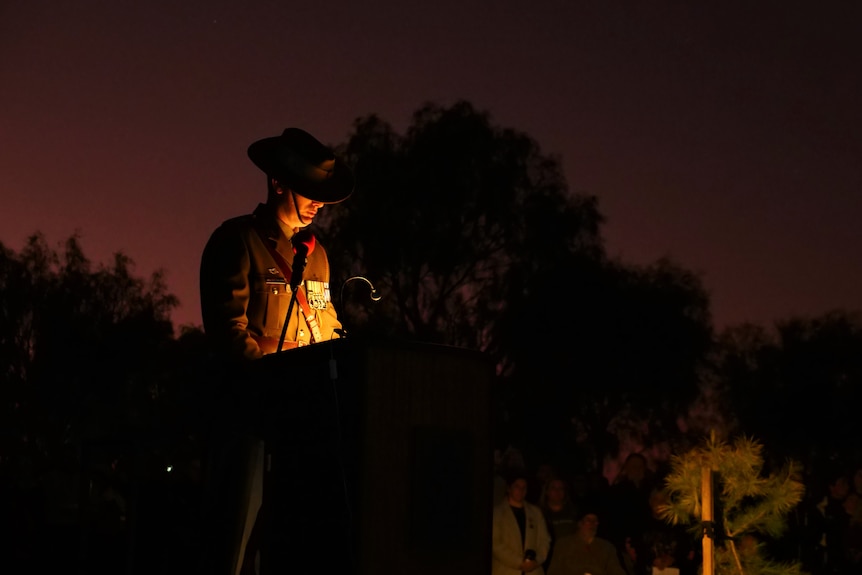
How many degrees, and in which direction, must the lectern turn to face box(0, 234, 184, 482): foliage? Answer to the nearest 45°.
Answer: approximately 135° to its left

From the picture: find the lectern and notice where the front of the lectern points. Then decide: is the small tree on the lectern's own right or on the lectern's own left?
on the lectern's own left

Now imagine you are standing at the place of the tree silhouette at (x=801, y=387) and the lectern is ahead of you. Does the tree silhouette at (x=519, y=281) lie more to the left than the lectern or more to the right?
right
